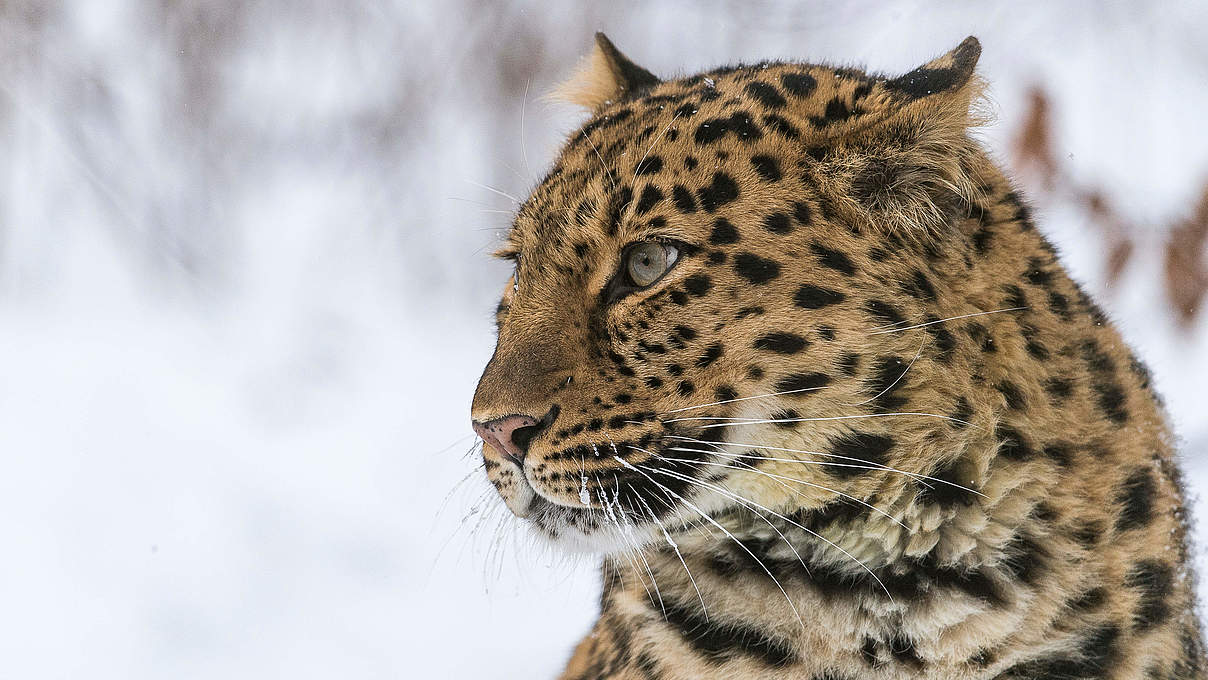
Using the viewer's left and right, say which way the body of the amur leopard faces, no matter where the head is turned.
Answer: facing the viewer and to the left of the viewer
